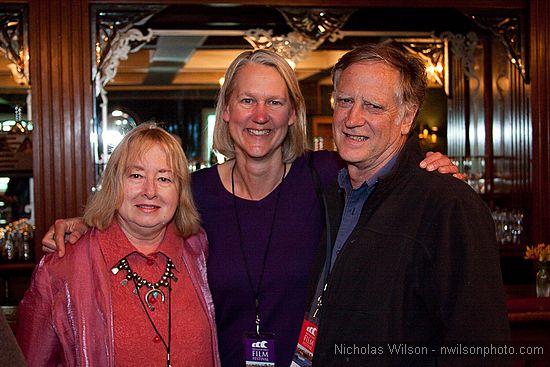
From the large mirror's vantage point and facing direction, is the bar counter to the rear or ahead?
ahead

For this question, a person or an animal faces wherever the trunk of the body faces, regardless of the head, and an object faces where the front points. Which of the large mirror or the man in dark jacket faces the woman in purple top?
the large mirror

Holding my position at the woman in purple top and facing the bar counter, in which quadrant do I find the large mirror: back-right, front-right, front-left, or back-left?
front-left

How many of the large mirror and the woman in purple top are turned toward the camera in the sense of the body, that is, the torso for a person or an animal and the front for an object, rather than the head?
2

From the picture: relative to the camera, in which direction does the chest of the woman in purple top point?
toward the camera

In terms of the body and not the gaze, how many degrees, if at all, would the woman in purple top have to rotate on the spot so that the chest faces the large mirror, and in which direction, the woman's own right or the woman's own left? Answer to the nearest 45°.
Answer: approximately 180°

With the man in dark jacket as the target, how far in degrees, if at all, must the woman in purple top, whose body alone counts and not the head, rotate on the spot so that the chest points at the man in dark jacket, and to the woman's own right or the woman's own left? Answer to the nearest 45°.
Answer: approximately 45° to the woman's own left

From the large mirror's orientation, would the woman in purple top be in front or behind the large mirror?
in front

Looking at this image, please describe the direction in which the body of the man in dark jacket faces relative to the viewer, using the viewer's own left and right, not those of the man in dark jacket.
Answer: facing the viewer and to the left of the viewer

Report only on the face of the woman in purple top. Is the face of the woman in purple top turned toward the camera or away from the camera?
toward the camera

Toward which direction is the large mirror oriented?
toward the camera

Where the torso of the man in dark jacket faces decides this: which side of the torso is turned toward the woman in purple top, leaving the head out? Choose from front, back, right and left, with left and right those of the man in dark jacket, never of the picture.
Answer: right

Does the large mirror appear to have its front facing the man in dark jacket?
yes

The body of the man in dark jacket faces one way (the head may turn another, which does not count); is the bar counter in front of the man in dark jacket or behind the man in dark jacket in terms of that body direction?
behind

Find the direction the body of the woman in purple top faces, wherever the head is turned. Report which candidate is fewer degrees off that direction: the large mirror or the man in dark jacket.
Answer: the man in dark jacket
